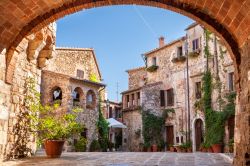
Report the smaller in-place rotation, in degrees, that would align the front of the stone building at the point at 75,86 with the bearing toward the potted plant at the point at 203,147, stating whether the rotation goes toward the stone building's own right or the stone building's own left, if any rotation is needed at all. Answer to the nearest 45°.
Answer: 0° — it already faces it

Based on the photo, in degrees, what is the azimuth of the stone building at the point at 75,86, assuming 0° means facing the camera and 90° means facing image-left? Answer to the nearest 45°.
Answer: approximately 315°

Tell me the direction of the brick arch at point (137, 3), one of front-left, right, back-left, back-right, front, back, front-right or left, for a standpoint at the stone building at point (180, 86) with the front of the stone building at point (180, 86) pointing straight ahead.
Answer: front-left

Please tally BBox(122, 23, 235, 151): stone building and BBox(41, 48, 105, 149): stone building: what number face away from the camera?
0

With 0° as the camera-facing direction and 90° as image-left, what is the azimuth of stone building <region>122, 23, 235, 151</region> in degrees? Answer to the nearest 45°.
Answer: approximately 45°
